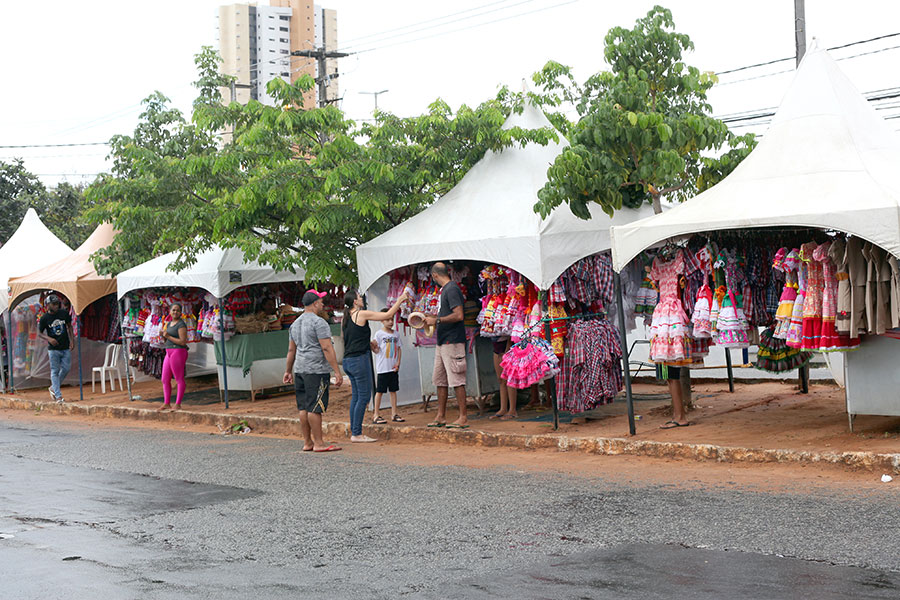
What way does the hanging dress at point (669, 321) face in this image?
toward the camera

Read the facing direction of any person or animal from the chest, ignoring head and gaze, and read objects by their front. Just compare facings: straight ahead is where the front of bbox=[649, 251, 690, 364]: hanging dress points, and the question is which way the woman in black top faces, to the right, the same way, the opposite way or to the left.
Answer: to the left

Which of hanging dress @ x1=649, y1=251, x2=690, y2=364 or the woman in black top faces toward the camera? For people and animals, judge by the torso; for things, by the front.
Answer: the hanging dress

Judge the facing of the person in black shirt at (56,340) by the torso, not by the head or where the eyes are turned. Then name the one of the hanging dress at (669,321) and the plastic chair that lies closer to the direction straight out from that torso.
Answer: the hanging dress

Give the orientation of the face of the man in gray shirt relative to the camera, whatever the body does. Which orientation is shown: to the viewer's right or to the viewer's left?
to the viewer's right

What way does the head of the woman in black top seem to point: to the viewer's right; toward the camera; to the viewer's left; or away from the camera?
to the viewer's right

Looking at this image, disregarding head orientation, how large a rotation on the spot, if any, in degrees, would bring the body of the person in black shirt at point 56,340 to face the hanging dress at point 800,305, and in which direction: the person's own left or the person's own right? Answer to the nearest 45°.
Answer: approximately 45° to the person's own left

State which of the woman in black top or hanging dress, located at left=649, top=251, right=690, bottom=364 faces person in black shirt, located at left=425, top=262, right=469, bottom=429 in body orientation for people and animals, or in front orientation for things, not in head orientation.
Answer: the woman in black top

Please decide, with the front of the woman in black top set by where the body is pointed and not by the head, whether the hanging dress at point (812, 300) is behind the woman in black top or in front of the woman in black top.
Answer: in front

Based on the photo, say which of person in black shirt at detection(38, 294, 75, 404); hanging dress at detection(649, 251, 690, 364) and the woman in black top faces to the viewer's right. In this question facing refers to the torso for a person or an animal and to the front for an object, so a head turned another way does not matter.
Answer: the woman in black top

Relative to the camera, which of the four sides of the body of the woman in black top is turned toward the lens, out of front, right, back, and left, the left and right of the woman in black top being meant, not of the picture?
right

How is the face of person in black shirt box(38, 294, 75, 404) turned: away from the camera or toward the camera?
toward the camera

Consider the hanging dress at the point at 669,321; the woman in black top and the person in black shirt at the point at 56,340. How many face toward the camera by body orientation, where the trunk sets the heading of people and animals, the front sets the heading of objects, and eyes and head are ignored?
2

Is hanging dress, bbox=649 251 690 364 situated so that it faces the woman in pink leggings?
no

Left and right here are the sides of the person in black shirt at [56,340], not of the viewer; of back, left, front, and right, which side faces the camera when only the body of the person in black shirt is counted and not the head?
front
